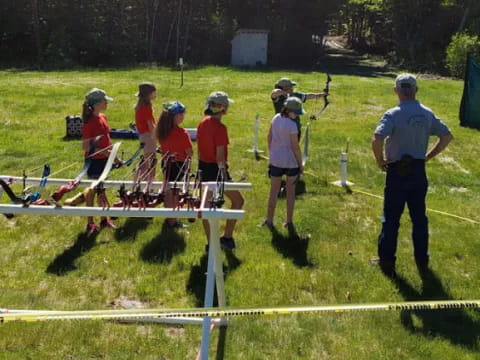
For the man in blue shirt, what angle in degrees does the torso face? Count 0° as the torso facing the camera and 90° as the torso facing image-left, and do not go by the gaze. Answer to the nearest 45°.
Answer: approximately 180°

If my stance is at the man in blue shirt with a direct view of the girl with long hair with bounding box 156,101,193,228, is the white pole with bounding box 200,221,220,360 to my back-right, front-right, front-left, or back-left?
front-left

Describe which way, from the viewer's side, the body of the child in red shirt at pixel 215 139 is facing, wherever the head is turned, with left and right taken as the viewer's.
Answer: facing away from the viewer and to the right of the viewer

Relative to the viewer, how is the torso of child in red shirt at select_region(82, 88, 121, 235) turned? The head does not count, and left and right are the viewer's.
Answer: facing to the right of the viewer

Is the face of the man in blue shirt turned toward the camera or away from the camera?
away from the camera

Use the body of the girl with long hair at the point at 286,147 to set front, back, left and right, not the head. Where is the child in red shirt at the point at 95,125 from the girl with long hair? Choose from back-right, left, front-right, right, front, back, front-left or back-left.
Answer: back-left

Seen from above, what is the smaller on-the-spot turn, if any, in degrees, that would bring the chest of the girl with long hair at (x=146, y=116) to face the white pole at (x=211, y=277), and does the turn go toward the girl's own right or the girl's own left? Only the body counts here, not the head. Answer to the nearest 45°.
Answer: approximately 90° to the girl's own right

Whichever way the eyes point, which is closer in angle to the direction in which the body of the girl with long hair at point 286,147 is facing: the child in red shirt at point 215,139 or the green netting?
the green netting

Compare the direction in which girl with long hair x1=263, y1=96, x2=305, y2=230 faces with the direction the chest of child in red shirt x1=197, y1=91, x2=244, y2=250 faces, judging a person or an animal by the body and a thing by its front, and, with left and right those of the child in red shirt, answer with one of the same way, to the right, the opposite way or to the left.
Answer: the same way

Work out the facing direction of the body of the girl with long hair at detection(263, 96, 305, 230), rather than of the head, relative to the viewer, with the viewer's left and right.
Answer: facing away from the viewer and to the right of the viewer

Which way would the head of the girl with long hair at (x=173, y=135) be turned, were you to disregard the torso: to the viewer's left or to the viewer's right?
to the viewer's right
